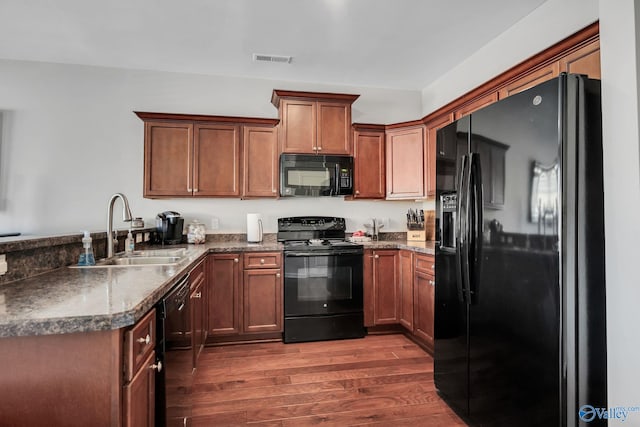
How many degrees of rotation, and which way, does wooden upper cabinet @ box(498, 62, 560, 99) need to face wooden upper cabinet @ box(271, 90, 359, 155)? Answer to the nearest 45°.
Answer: approximately 45° to its right

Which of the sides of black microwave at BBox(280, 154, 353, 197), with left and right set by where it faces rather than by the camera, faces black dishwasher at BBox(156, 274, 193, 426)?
front

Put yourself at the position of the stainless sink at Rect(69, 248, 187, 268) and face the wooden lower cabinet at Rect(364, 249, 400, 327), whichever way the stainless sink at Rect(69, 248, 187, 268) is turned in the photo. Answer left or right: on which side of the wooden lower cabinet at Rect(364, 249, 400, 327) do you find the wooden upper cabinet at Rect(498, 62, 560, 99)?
right

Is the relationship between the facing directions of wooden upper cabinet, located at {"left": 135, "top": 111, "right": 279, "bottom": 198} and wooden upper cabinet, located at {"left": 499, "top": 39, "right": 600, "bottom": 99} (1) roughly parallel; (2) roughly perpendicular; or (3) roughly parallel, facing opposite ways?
roughly perpendicular

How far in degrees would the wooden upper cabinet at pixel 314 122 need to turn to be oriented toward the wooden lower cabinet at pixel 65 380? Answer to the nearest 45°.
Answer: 0° — it already faces it

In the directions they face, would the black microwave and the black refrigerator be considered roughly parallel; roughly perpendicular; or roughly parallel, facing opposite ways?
roughly perpendicular

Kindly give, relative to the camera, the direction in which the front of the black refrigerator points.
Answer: facing the viewer and to the left of the viewer

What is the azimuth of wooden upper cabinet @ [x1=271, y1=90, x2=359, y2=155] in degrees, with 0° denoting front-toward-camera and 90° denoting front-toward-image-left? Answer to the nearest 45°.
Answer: approximately 0°

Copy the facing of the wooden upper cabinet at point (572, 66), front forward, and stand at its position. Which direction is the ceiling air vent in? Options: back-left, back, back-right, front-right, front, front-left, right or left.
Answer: front-right

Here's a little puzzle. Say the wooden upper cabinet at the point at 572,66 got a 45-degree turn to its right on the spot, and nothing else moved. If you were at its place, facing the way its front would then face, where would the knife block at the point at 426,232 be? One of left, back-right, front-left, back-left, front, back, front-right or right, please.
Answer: front-right

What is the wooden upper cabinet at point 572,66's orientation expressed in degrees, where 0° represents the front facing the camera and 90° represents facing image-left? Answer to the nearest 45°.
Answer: approximately 45°
